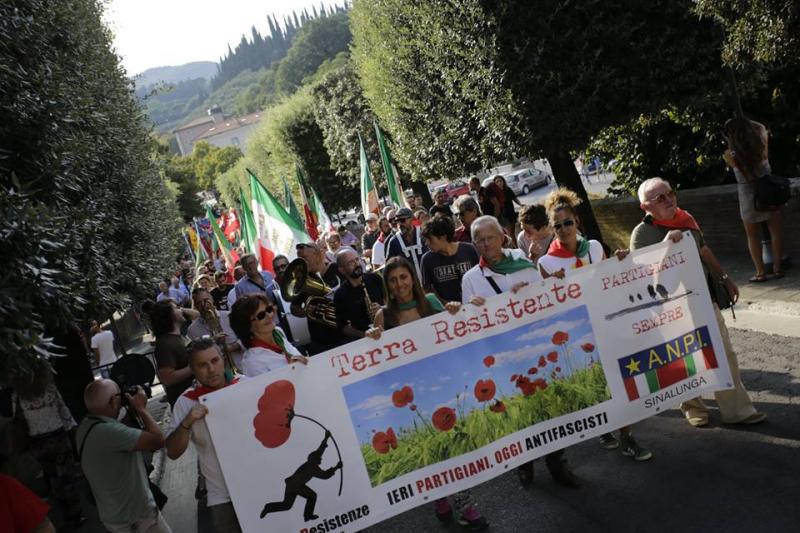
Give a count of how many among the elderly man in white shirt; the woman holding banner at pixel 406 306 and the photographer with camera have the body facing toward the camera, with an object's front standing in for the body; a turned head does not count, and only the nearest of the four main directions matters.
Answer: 2

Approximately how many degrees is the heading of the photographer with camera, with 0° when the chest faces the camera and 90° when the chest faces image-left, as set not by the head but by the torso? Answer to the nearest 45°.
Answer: approximately 225°

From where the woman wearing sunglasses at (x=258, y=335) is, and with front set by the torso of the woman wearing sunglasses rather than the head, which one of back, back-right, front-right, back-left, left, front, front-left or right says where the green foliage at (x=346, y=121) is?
back-left

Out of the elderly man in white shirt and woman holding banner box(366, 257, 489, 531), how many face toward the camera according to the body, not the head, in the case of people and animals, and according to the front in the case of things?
2

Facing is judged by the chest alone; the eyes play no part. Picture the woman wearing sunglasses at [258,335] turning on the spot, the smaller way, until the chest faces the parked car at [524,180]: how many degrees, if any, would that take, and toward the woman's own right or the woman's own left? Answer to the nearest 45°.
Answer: approximately 135° to the woman's own left

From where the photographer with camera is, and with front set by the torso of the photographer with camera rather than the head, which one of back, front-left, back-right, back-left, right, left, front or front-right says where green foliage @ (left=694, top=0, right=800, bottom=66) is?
front-right

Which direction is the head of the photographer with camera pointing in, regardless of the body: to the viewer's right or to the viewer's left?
to the viewer's right

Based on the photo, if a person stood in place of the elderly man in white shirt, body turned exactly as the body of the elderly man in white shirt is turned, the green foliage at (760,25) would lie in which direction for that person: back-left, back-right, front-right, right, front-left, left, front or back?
back-left

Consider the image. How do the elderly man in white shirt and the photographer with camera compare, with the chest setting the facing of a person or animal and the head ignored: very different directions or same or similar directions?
very different directions

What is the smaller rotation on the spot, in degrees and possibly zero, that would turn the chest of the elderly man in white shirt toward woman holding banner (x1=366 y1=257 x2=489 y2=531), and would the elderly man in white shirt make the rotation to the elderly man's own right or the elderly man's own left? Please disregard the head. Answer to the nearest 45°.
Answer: approximately 90° to the elderly man's own right

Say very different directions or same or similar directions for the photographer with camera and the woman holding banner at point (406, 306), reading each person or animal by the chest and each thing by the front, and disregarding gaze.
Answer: very different directions

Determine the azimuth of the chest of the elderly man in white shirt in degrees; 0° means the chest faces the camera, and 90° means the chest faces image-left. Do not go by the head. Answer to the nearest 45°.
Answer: approximately 0°

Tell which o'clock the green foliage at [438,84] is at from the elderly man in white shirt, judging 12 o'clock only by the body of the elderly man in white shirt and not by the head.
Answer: The green foliage is roughly at 6 o'clock from the elderly man in white shirt.

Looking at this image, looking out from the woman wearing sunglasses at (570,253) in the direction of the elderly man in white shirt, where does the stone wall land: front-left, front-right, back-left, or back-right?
back-right

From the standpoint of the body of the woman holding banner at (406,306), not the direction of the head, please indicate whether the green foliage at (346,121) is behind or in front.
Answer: behind

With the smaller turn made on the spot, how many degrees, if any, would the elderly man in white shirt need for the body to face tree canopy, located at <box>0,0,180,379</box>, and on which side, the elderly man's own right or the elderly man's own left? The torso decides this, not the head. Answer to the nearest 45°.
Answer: approximately 135° to the elderly man's own right

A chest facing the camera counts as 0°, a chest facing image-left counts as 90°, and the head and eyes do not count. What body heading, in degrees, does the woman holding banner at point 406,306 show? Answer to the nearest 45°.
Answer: approximately 0°
